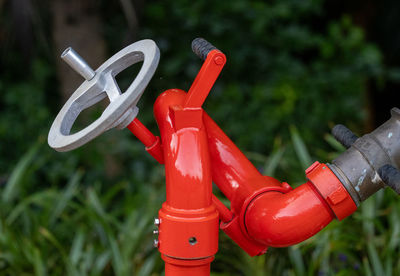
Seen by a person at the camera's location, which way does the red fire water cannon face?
facing to the right of the viewer
